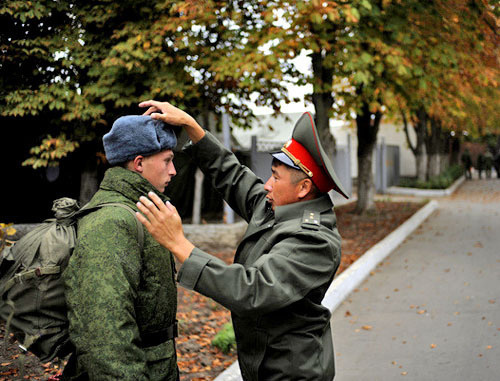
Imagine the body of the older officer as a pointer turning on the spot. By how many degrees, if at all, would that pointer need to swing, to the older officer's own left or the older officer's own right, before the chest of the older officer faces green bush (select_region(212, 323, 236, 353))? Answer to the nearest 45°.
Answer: approximately 90° to the older officer's own right

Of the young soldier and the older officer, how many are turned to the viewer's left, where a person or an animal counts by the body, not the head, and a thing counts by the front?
1

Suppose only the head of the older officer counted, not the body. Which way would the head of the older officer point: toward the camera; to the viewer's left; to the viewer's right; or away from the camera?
to the viewer's left

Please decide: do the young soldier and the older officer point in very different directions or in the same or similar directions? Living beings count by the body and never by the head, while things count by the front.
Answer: very different directions

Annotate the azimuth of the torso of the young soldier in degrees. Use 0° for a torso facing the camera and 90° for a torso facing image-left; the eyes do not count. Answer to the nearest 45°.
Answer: approximately 270°

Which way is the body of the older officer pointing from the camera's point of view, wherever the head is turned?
to the viewer's left

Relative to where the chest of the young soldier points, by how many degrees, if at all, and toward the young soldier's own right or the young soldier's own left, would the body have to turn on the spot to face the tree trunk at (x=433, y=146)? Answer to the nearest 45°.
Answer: approximately 45° to the young soldier's own left

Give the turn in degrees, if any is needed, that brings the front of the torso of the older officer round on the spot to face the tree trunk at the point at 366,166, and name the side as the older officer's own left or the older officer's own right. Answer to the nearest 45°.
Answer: approximately 90° to the older officer's own right

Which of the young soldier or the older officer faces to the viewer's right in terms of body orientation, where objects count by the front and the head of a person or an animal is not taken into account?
the young soldier

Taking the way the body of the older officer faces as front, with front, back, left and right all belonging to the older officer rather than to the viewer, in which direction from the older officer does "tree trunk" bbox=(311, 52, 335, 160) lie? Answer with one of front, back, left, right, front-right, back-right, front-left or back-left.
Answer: right

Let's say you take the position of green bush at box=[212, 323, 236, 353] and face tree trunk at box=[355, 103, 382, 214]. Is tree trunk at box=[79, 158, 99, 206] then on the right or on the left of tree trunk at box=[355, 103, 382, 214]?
left

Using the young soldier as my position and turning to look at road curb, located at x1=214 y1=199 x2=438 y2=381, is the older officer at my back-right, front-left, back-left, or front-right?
front-right
